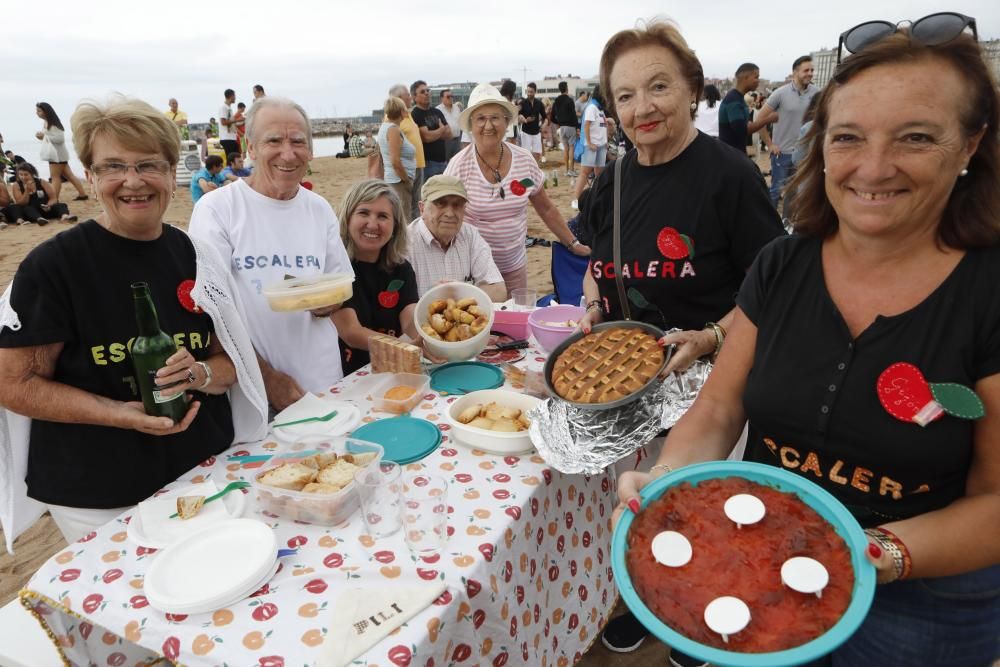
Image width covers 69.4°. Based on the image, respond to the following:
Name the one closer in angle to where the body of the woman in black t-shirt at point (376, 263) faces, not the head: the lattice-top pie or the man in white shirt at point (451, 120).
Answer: the lattice-top pie

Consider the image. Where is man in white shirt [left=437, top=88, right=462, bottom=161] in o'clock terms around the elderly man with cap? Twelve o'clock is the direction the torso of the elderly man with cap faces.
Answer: The man in white shirt is roughly at 6 o'clock from the elderly man with cap.

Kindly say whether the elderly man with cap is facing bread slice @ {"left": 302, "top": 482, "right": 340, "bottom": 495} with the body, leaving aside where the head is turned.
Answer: yes

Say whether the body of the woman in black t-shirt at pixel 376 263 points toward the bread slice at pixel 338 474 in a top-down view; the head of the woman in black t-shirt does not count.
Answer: yes

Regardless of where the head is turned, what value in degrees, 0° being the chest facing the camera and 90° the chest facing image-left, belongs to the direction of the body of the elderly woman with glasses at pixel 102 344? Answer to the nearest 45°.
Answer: approximately 0°

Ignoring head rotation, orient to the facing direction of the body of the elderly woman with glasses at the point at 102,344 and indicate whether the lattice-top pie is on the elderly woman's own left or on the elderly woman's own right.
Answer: on the elderly woman's own left

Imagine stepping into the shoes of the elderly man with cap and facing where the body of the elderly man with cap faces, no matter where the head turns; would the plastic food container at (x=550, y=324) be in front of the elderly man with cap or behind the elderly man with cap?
in front

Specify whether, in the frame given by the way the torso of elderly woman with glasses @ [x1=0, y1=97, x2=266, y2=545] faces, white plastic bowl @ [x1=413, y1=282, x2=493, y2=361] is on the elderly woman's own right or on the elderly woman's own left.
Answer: on the elderly woman's own left

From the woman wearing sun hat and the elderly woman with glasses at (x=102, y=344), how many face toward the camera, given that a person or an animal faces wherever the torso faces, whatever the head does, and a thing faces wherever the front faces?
2

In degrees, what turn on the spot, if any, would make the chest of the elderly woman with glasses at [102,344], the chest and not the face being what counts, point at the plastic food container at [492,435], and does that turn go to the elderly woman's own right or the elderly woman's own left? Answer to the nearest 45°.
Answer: approximately 45° to the elderly woman's own left
